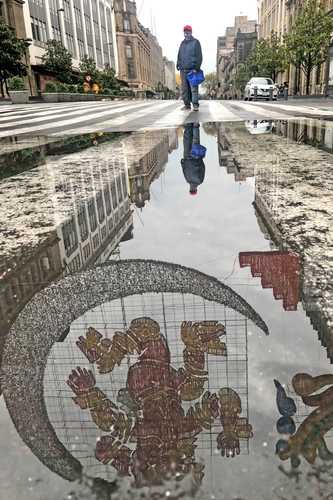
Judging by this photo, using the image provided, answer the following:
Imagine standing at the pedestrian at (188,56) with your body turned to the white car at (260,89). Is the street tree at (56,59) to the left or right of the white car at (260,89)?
left

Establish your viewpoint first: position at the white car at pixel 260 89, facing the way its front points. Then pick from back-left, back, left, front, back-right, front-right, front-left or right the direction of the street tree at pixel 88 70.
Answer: back-right

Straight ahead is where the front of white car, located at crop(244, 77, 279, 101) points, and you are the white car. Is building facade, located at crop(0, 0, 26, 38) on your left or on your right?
on your right

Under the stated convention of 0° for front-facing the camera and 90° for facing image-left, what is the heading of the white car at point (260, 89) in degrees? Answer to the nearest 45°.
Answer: approximately 0°

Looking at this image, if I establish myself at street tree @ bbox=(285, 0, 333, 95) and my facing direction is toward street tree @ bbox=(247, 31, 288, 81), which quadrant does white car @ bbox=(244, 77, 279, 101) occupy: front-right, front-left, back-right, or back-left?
back-left

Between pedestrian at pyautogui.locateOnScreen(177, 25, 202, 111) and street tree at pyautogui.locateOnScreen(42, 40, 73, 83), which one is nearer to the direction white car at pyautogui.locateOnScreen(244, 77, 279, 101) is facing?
the pedestrian

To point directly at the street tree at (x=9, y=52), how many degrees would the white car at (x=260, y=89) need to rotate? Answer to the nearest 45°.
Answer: approximately 90° to its right

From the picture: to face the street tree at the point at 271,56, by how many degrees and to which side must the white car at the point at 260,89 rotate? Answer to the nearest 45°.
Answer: approximately 180°

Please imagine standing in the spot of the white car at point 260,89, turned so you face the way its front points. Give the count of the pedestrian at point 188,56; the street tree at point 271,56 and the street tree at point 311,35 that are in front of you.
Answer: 1
